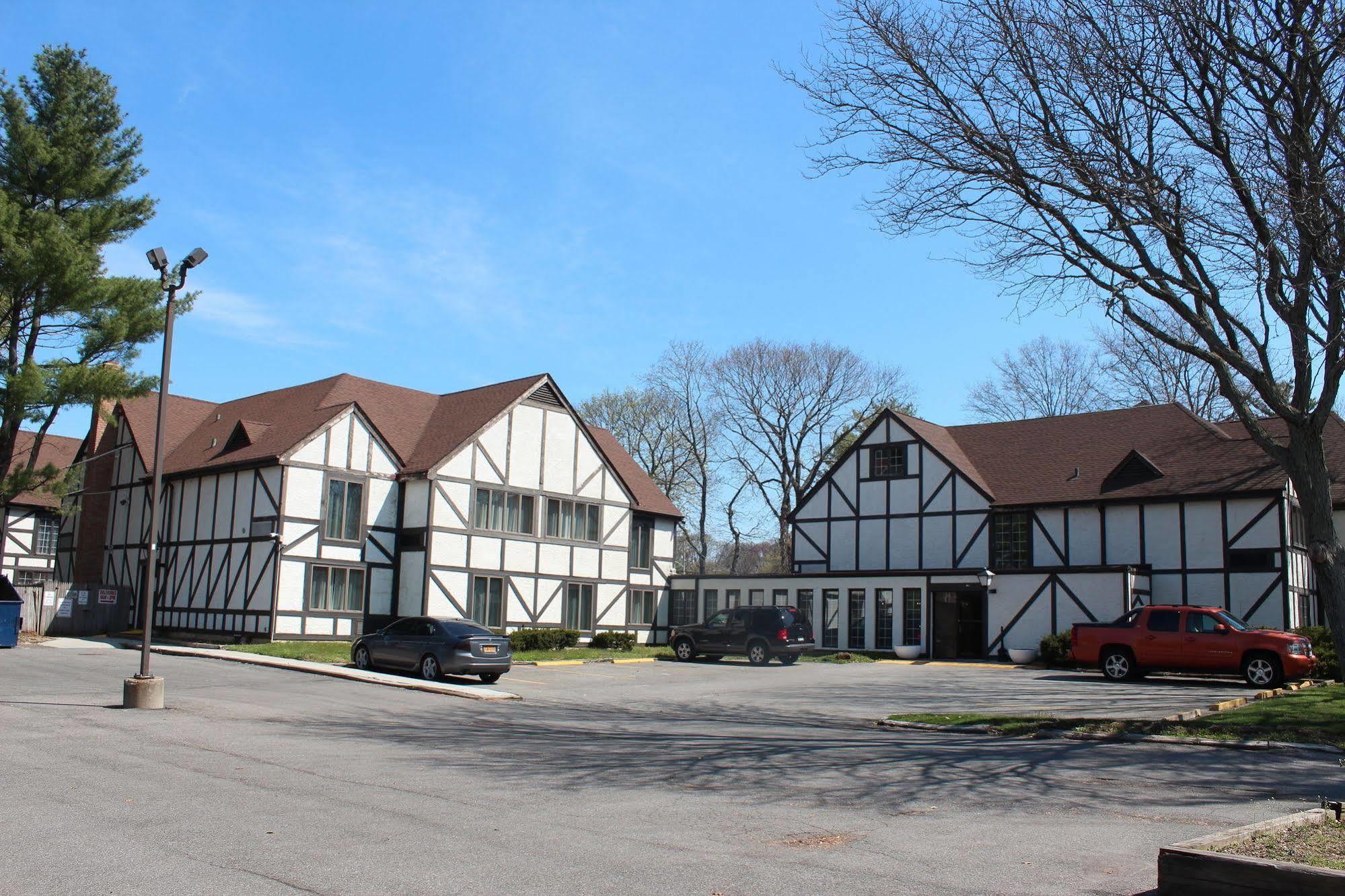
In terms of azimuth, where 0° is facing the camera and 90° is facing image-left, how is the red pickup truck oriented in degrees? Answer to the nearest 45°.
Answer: approximately 270°

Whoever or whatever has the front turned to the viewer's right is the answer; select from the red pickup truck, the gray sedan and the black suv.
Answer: the red pickup truck

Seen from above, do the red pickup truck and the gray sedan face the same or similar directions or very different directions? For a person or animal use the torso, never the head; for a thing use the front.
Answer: very different directions

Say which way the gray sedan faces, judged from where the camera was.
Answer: facing away from the viewer and to the left of the viewer

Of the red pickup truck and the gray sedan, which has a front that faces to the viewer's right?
the red pickup truck

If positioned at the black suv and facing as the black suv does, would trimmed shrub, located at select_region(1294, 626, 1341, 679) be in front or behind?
behind

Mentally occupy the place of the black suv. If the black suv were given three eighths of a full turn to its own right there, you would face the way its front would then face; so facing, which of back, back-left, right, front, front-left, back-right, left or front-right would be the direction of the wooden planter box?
right

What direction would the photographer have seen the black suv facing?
facing away from the viewer and to the left of the viewer

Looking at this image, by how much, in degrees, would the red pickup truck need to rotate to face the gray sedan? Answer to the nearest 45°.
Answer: approximately 135° to its right

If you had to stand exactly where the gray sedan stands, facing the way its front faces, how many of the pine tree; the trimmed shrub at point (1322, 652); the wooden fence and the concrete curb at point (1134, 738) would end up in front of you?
2
